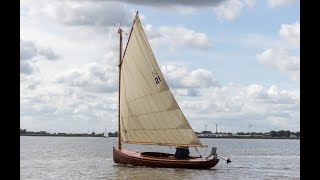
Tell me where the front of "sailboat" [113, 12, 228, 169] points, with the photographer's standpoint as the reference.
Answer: facing to the left of the viewer
